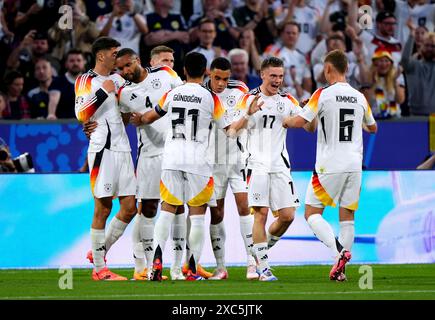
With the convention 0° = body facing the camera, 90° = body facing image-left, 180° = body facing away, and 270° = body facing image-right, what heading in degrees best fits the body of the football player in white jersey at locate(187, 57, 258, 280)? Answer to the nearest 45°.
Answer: approximately 0°

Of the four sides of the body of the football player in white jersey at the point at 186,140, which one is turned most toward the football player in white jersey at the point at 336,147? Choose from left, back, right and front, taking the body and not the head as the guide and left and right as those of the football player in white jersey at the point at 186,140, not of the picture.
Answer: right

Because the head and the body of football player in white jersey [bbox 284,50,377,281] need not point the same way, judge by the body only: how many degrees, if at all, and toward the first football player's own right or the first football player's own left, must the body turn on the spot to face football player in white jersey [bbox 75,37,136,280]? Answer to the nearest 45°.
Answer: approximately 45° to the first football player's own left

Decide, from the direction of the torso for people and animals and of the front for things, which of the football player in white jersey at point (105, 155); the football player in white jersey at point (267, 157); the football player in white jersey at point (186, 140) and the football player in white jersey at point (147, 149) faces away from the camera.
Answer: the football player in white jersey at point (186, 140)

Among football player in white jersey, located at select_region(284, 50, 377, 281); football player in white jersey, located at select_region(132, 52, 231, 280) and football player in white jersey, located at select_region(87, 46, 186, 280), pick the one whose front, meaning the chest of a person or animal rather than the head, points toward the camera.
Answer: football player in white jersey, located at select_region(87, 46, 186, 280)

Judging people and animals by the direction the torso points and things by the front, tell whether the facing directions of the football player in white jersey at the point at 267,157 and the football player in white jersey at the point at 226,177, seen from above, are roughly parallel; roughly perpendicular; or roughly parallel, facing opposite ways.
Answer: roughly parallel

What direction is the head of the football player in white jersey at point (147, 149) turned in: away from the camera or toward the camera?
toward the camera

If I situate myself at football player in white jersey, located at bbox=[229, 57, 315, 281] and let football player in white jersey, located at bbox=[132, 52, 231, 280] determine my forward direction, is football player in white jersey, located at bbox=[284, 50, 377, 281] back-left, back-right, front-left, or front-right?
back-left

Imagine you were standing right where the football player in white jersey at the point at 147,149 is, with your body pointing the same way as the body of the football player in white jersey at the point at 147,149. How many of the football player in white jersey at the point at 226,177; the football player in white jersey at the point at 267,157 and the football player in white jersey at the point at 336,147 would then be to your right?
0

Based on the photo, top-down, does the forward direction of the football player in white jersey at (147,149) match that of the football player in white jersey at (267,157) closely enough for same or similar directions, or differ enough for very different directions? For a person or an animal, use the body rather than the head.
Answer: same or similar directions

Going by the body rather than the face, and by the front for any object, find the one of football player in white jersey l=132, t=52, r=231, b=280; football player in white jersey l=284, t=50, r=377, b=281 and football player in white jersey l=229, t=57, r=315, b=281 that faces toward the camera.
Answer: football player in white jersey l=229, t=57, r=315, b=281

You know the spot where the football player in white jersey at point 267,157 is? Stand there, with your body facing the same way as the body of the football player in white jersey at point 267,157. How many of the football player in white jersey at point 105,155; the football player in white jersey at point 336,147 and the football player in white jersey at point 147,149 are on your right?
2

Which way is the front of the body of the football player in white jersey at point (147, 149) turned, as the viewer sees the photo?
toward the camera

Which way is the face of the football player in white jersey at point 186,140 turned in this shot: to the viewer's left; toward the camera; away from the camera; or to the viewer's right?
away from the camera

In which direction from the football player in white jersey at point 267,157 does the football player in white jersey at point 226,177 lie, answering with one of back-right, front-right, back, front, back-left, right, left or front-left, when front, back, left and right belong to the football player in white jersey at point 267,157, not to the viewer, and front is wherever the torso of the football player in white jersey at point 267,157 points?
back-right

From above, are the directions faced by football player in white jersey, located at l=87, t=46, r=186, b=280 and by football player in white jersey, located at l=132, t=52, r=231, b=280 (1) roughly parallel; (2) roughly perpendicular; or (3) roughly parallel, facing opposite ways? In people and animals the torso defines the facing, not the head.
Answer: roughly parallel, facing opposite ways

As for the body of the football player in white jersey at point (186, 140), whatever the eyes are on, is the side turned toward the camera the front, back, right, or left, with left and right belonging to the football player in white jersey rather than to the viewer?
back

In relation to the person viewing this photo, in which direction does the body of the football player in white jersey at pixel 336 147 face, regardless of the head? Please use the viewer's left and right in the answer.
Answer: facing away from the viewer and to the left of the viewer
